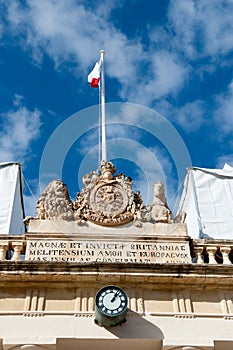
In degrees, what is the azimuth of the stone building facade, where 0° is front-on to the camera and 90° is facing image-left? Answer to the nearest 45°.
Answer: approximately 0°
